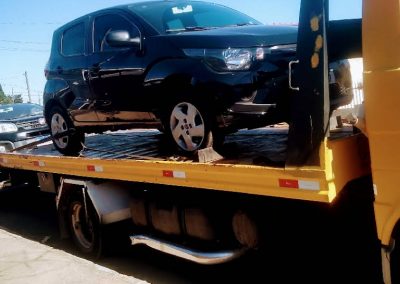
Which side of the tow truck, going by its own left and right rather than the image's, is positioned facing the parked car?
back

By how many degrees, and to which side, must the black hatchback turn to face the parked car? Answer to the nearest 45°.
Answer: approximately 180°
